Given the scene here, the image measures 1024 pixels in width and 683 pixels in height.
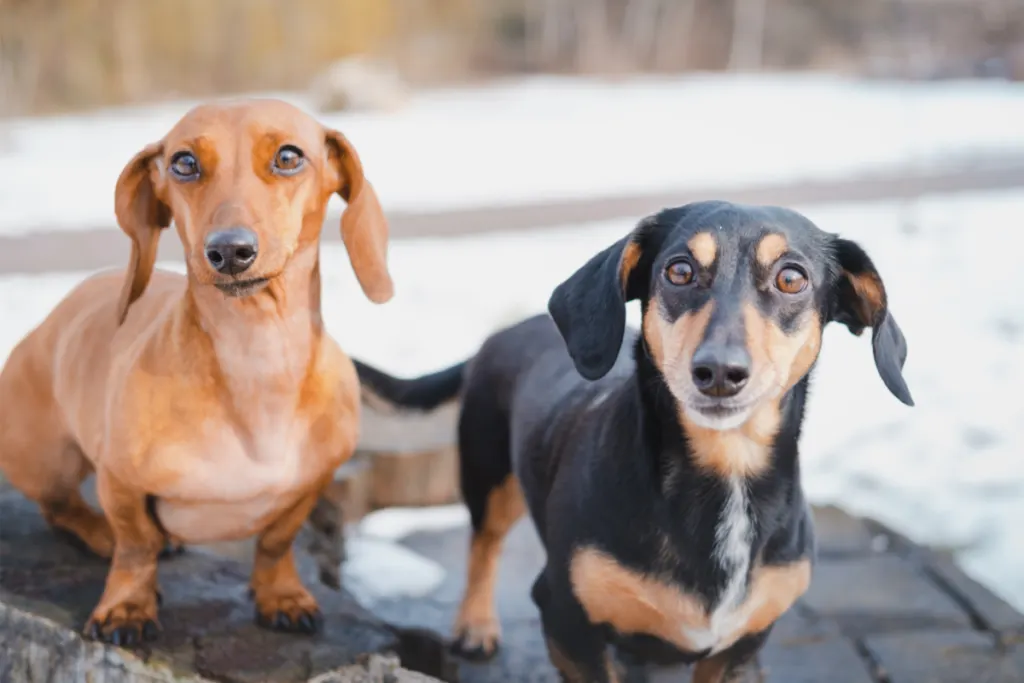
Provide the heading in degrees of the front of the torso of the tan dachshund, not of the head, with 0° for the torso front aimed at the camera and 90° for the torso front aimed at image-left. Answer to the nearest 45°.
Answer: approximately 315°

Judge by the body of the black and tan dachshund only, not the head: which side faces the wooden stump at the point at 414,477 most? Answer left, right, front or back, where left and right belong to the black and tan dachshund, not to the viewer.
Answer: back
